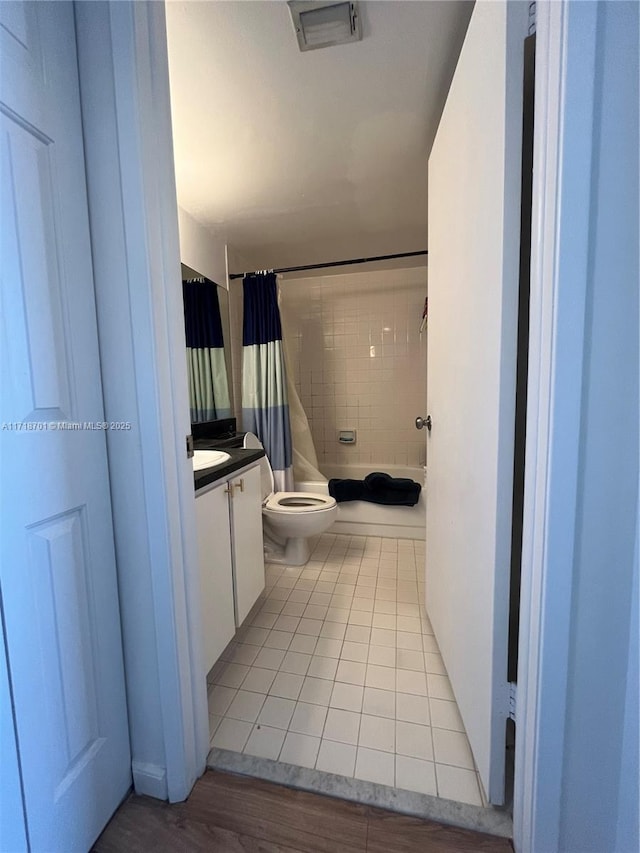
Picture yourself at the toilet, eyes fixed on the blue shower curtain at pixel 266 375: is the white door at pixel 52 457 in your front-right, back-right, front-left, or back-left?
back-left

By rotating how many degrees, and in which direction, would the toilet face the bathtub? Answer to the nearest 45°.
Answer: approximately 45° to its left

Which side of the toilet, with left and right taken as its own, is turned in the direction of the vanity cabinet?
right

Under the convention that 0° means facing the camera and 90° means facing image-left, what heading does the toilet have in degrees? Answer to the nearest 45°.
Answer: approximately 270°
